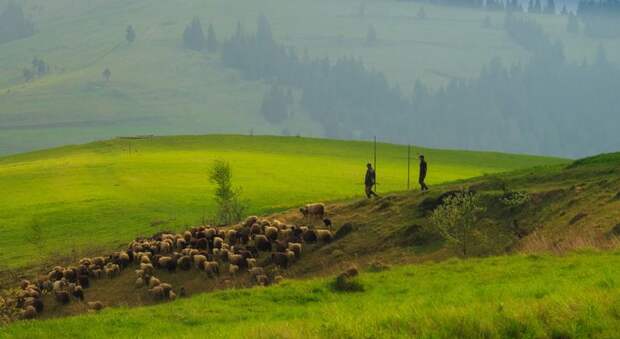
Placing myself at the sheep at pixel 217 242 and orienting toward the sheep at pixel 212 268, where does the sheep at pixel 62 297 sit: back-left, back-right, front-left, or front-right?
front-right

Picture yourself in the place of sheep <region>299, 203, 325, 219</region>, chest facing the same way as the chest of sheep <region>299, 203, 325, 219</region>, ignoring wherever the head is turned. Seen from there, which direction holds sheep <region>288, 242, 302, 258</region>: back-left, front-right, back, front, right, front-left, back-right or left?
left

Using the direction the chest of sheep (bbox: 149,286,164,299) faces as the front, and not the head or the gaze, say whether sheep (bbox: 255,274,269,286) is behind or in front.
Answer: behind

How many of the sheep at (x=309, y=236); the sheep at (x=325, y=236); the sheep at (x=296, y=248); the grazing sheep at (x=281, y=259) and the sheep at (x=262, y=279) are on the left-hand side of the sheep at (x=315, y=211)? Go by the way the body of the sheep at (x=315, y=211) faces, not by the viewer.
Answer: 5

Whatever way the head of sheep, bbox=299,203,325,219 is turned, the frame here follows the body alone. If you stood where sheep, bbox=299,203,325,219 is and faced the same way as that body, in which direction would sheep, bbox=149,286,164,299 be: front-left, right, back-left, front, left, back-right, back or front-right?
front-left

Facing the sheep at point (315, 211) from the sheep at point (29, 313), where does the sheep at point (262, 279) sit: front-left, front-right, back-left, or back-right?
front-right

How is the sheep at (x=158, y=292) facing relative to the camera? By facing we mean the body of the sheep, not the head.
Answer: to the viewer's left

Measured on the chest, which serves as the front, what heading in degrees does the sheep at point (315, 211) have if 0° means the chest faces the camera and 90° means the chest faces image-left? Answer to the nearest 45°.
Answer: approximately 90°
